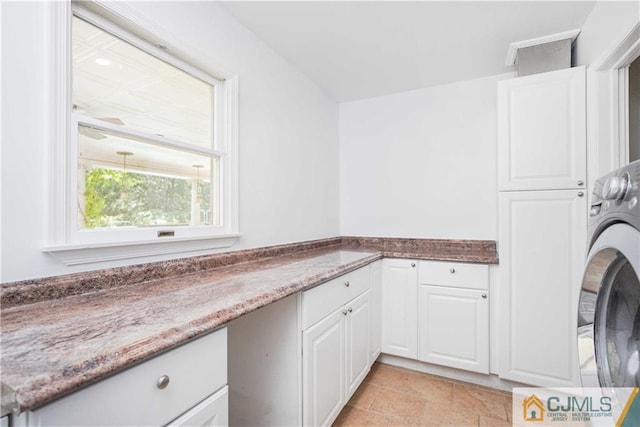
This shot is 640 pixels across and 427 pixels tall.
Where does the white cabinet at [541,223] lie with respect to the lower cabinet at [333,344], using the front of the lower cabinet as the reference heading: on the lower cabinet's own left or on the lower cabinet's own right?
on the lower cabinet's own left

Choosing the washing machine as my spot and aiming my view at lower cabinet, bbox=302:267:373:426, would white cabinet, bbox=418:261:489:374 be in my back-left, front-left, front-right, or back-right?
front-right

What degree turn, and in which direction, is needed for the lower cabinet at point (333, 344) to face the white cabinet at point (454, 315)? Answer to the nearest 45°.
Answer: approximately 90° to its left

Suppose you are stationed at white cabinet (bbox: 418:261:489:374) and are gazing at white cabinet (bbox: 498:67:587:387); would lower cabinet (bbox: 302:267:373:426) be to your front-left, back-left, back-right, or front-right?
back-right

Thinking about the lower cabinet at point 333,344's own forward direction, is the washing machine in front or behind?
in front

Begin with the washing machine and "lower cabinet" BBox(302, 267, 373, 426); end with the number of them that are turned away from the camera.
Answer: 0

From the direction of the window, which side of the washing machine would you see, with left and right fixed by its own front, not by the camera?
front

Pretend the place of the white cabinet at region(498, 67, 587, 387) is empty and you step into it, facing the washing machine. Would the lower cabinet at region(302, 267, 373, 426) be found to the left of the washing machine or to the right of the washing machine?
right

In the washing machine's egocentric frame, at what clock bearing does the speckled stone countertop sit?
The speckled stone countertop is roughly at 12 o'clock from the washing machine.

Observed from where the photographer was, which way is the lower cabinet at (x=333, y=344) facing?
facing the viewer and to the right of the viewer

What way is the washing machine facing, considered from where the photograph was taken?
facing the viewer and to the left of the viewer
